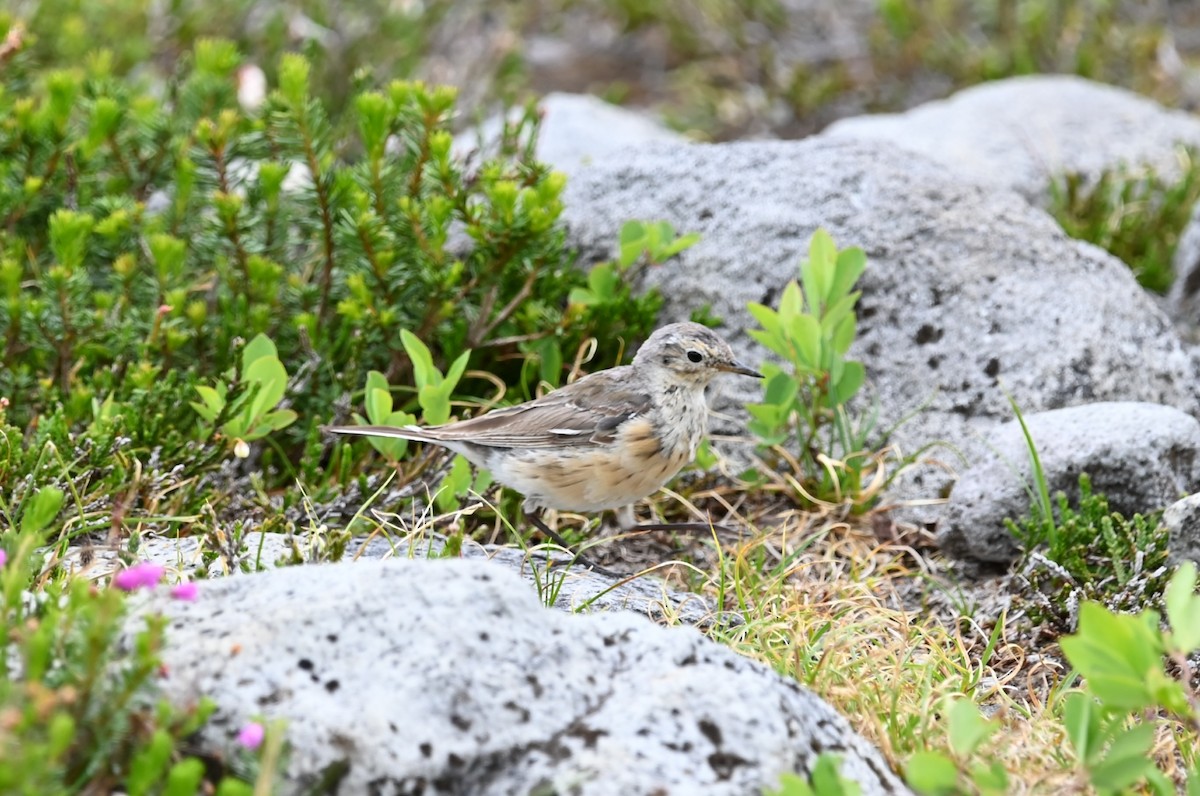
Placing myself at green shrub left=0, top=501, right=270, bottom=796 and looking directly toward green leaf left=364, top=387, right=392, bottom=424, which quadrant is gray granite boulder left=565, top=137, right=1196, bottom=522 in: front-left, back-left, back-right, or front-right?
front-right

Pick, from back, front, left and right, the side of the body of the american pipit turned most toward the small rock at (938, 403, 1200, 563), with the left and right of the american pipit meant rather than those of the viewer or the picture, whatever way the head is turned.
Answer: front

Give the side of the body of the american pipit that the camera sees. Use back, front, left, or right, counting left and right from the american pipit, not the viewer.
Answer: right

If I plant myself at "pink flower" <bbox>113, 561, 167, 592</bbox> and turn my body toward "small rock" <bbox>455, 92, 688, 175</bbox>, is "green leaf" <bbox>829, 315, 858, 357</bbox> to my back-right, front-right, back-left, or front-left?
front-right

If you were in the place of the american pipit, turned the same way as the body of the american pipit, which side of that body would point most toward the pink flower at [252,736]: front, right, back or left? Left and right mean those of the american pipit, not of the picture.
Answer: right

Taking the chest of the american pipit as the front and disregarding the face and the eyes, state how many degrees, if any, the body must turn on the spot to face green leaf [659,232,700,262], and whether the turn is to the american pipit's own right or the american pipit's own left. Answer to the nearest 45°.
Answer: approximately 90° to the american pipit's own left

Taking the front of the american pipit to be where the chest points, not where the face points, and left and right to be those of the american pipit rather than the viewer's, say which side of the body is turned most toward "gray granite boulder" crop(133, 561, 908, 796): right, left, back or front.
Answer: right

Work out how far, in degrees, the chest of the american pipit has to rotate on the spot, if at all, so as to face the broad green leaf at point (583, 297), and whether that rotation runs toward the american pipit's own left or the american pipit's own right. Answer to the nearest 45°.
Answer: approximately 90° to the american pipit's own left

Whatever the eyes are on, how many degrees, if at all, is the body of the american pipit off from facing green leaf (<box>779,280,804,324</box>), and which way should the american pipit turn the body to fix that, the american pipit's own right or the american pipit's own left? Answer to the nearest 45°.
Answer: approximately 45° to the american pipit's own left

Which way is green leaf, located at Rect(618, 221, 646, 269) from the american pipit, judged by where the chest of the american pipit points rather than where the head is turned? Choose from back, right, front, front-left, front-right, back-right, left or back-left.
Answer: left
